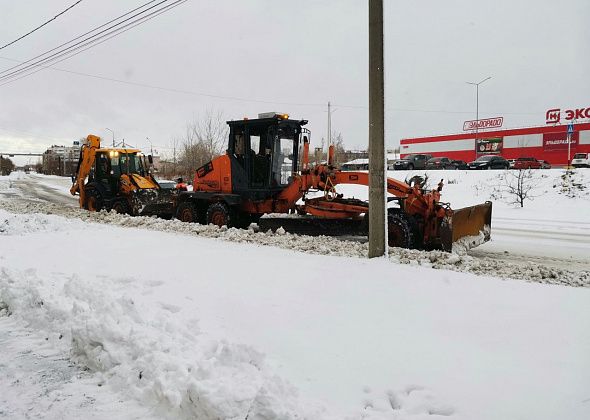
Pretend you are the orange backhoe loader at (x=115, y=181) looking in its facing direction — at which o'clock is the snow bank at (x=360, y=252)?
The snow bank is roughly at 1 o'clock from the orange backhoe loader.

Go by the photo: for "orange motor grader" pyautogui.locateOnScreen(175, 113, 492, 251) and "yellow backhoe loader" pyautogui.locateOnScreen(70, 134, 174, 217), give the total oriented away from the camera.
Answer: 0

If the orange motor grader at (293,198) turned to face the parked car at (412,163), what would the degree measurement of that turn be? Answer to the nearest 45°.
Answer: approximately 135° to its left

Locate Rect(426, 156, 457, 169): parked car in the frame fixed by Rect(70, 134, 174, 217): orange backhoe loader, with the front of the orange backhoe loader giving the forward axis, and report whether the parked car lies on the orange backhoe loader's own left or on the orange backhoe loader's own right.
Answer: on the orange backhoe loader's own left

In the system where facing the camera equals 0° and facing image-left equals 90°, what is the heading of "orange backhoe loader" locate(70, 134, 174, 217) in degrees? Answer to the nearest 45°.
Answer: approximately 315°

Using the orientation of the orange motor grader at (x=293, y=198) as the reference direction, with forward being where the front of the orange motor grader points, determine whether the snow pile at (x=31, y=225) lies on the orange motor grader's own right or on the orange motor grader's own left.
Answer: on the orange motor grader's own right

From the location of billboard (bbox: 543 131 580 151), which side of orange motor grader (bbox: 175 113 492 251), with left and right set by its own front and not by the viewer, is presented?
left

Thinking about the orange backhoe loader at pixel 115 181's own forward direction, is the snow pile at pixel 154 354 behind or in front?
in front

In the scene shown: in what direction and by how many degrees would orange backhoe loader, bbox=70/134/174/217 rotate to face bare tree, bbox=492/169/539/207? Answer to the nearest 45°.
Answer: approximately 45° to its left

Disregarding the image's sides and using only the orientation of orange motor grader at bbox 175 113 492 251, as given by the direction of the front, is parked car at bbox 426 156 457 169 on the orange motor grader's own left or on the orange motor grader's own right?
on the orange motor grader's own left

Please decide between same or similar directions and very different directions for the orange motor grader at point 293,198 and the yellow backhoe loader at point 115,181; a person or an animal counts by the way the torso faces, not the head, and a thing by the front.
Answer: same or similar directions

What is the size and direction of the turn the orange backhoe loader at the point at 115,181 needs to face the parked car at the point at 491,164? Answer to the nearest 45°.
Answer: approximately 45° to its left

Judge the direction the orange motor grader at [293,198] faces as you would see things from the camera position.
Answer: facing the viewer and to the right of the viewer
